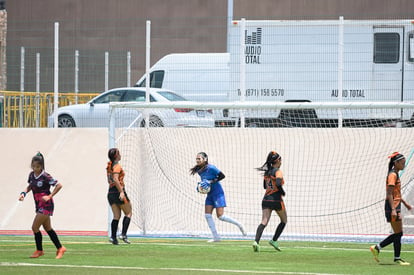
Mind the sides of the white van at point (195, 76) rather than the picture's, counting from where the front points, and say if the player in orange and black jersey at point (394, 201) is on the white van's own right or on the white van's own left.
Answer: on the white van's own left

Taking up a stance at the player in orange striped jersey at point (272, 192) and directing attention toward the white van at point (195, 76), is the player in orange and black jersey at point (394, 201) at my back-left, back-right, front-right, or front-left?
back-right

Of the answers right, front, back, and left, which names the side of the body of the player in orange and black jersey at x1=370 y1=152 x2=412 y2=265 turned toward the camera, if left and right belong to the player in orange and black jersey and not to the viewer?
right

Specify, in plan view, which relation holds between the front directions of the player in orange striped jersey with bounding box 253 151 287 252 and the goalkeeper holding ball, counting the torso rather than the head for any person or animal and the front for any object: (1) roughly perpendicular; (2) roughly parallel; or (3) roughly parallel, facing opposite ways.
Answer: roughly parallel, facing opposite ways

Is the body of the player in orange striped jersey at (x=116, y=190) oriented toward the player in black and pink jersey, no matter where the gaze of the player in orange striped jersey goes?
no

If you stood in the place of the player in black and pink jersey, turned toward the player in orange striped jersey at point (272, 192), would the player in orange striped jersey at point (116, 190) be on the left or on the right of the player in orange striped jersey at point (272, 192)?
left

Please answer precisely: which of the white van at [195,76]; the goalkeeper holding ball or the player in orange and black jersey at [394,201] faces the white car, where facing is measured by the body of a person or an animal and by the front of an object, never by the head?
the white van

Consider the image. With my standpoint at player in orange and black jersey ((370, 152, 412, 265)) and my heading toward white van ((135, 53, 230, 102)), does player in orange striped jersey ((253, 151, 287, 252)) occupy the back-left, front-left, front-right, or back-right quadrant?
front-left

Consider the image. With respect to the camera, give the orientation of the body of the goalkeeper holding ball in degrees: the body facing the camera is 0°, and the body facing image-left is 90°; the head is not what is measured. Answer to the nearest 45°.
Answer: approximately 45°

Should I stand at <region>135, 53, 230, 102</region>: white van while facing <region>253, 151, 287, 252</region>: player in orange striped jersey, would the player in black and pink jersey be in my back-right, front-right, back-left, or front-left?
front-right

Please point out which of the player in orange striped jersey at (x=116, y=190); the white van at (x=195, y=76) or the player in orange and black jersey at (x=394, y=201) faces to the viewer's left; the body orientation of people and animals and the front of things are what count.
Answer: the white van
